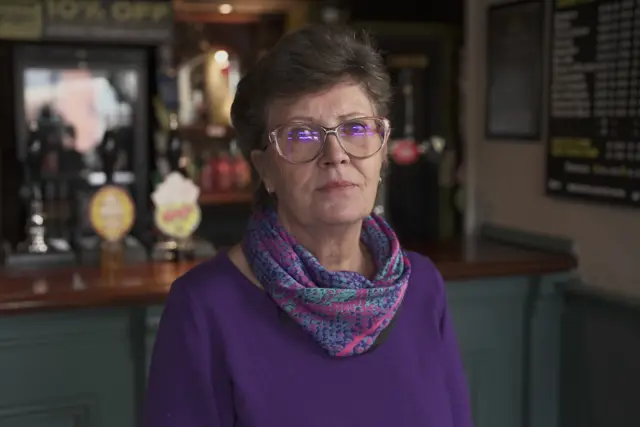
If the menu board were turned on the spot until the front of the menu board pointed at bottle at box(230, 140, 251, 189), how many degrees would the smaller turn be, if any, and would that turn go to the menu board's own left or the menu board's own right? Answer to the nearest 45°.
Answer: approximately 90° to the menu board's own right

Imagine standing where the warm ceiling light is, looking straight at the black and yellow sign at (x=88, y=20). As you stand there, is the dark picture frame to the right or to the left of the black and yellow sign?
left

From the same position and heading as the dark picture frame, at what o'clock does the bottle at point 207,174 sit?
The bottle is roughly at 3 o'clock from the dark picture frame.

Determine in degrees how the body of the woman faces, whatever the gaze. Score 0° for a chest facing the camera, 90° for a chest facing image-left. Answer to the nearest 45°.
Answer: approximately 315°

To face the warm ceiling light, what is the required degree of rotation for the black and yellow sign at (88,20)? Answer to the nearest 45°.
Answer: approximately 135° to its left

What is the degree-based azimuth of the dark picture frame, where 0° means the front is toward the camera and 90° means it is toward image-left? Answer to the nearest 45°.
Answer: approximately 45°

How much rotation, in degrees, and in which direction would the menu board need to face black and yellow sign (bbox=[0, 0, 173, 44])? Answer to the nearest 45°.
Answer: approximately 90° to its right

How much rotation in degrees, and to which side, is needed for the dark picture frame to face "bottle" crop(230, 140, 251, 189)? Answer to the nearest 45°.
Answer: approximately 90° to its right

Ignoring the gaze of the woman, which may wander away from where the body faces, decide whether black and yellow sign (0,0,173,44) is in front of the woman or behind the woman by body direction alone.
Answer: behind
